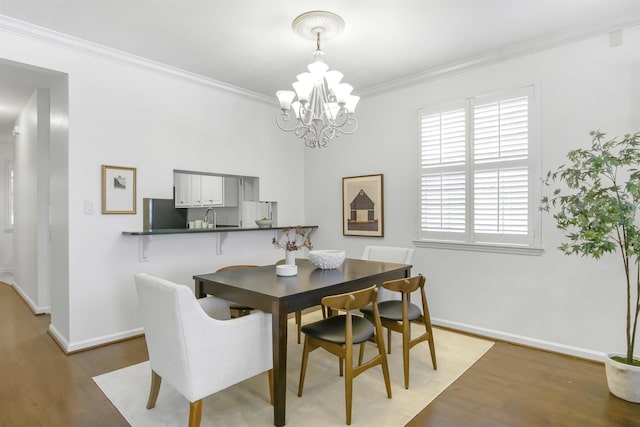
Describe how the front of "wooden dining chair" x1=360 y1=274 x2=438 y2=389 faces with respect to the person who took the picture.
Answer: facing away from the viewer and to the left of the viewer

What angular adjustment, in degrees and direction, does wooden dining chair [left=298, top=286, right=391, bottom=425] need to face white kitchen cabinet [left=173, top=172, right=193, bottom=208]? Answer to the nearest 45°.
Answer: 0° — it already faces it

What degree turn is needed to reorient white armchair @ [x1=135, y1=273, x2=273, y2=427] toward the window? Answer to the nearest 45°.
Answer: approximately 45° to its right

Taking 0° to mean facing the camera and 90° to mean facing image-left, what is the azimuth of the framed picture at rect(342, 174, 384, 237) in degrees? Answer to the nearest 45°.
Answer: approximately 45°

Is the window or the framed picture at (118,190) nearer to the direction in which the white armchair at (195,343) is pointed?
the window

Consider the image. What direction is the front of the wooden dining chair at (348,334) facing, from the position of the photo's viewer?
facing away from the viewer and to the left of the viewer

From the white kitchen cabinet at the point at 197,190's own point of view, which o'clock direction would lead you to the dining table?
The dining table is roughly at 1 o'clock from the white kitchen cabinet.
